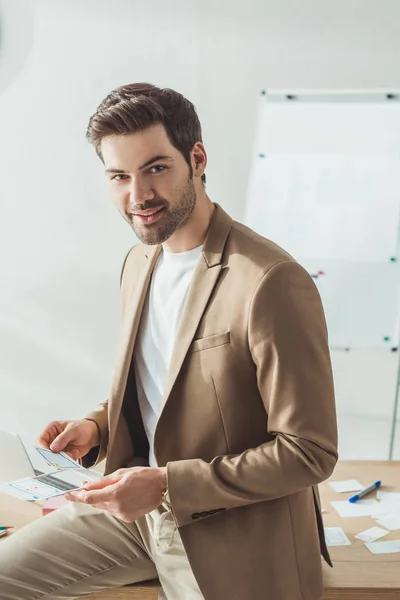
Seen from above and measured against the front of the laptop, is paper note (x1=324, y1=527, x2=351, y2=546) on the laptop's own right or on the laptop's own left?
on the laptop's own right

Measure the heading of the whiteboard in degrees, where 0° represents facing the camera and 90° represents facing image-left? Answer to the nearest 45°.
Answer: approximately 0°

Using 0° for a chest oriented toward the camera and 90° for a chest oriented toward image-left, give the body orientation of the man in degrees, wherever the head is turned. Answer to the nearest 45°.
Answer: approximately 45°

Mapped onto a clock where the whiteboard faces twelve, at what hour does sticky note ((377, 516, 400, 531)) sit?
The sticky note is roughly at 12 o'clock from the whiteboard.

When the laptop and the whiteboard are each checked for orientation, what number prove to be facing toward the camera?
1

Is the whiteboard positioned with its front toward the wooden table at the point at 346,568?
yes

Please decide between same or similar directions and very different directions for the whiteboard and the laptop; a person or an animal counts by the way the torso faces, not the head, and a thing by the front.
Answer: very different directions

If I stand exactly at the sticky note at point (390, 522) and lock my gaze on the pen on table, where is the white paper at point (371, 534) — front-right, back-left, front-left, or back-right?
back-left

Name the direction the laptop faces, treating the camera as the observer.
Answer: facing away from the viewer and to the right of the viewer
